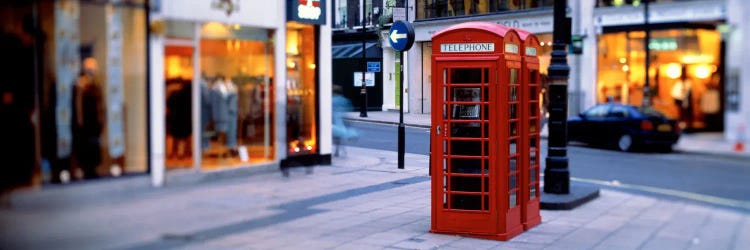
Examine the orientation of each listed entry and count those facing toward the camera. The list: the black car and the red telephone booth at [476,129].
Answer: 1

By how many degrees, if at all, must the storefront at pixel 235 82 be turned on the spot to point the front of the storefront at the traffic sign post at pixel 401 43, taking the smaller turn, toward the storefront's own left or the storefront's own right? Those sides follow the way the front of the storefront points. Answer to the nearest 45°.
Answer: approximately 90° to the storefront's own left

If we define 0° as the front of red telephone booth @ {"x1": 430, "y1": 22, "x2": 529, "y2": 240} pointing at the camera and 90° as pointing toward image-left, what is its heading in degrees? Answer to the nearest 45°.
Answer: approximately 0°

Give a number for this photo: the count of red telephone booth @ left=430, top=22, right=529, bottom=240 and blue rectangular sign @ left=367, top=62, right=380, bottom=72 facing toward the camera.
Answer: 2

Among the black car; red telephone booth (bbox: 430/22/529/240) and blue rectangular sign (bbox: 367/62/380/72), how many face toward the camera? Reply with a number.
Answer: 2

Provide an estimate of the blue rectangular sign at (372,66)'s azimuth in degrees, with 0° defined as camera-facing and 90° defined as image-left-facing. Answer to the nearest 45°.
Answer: approximately 0°
